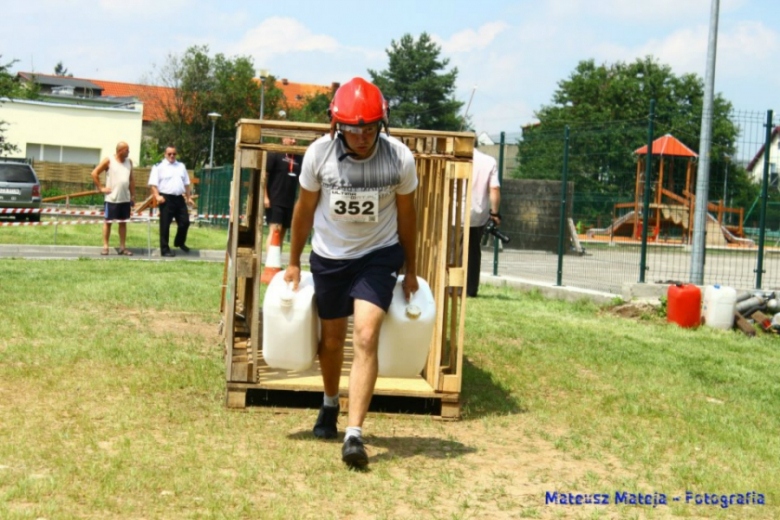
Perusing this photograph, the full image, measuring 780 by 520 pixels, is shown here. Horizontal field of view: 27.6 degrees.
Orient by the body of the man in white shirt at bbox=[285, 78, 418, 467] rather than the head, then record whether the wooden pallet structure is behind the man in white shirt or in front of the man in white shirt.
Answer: behind

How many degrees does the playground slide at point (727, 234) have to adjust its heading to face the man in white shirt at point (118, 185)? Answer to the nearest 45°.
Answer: approximately 180°

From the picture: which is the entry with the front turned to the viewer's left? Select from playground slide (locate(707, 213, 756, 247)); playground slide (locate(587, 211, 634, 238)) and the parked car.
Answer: playground slide (locate(587, 211, 634, 238))

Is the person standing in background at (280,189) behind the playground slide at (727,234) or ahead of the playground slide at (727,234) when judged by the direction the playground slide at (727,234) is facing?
behind

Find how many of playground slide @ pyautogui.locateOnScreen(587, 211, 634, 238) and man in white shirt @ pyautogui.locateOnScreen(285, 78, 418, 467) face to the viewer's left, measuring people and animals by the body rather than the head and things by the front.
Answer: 1

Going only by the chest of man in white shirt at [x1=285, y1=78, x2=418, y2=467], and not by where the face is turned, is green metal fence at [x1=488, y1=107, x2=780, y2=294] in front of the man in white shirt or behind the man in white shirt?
behind

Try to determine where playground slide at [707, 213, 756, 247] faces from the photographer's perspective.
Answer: facing to the right of the viewer

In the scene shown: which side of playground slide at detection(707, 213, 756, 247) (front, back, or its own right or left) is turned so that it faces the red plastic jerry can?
right

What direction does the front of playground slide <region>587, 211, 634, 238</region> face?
to the viewer's left

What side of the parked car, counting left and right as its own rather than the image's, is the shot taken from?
back
